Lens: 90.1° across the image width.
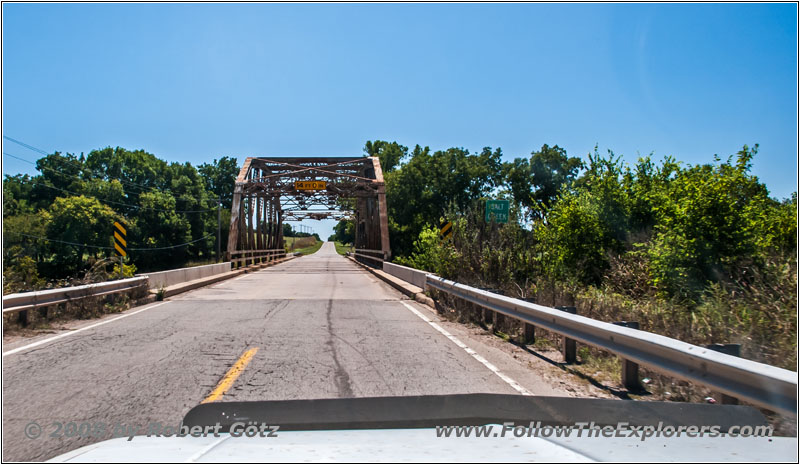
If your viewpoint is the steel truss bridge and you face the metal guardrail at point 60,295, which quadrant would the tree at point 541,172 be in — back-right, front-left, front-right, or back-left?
back-left

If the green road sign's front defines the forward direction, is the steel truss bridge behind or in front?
behind

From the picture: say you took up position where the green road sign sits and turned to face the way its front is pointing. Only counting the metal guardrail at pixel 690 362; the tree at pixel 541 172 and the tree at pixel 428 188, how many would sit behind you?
2

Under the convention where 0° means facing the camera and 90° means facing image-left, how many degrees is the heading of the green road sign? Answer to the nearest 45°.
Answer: approximately 0°

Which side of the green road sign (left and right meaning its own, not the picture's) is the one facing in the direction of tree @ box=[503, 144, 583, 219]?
back

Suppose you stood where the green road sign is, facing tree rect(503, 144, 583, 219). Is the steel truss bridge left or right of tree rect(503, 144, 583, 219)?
left

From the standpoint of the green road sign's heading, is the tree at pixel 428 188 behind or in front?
behind

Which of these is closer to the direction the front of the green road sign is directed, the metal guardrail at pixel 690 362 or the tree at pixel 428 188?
the metal guardrail

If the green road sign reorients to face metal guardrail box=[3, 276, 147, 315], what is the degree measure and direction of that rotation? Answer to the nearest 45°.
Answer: approximately 45° to its right

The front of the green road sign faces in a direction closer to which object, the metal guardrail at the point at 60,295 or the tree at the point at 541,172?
the metal guardrail
